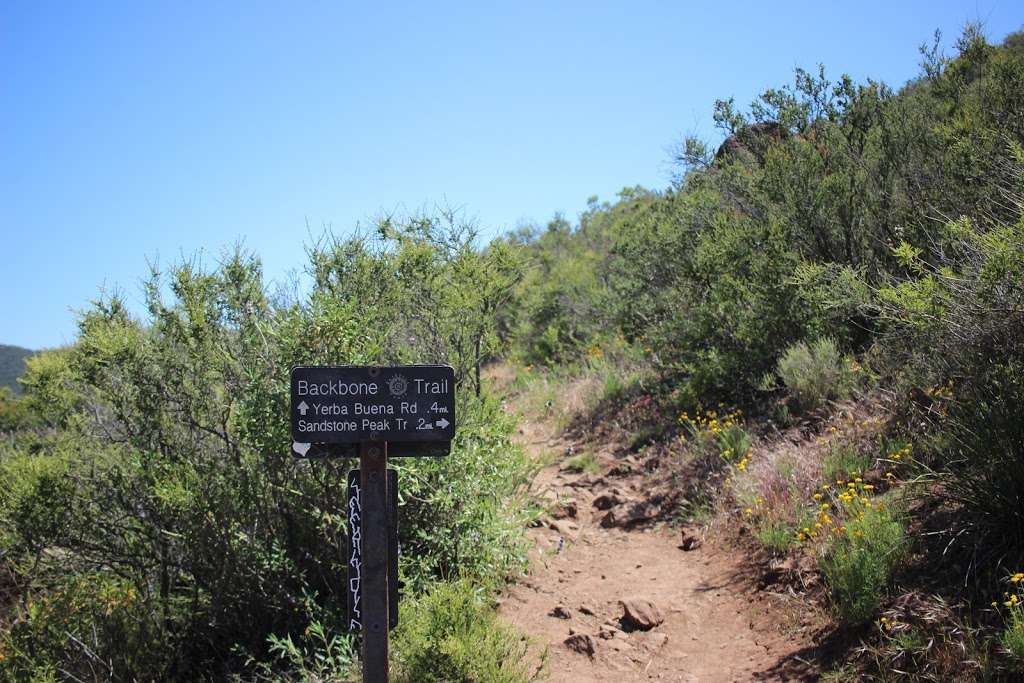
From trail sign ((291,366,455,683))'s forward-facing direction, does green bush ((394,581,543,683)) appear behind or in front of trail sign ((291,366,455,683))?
behind

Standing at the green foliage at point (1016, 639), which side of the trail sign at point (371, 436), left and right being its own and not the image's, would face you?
left

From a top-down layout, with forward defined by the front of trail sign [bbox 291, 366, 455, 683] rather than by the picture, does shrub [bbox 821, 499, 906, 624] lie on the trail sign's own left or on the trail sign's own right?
on the trail sign's own left

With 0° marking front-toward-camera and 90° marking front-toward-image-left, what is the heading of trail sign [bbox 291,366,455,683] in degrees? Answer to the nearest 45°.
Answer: approximately 0°
